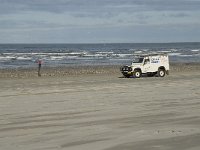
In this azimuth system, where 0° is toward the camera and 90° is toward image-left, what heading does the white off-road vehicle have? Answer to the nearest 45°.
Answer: approximately 45°
